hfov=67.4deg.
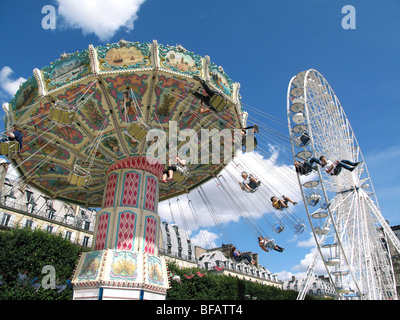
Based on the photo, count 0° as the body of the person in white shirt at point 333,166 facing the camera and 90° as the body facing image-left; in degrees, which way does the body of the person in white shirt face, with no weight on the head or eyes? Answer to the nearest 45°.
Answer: approximately 270°

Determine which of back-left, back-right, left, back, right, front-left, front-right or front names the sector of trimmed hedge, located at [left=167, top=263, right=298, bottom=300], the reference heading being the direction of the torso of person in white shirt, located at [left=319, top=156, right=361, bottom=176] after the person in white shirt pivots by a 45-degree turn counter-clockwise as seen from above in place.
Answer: left

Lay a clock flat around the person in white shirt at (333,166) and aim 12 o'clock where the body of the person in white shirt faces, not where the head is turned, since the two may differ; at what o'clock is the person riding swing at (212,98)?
The person riding swing is roughly at 4 o'clock from the person in white shirt.

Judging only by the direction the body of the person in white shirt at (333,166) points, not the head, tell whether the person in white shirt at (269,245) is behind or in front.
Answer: behind

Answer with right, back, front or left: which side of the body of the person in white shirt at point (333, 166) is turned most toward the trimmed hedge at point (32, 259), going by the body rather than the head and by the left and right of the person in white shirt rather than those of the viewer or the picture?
back

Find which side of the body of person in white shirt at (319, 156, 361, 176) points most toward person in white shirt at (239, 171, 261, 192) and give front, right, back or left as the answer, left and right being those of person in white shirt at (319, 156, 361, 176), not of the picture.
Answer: back
